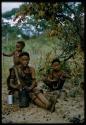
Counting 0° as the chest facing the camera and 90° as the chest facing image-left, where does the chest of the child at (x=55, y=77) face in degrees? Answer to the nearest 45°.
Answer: approximately 0°

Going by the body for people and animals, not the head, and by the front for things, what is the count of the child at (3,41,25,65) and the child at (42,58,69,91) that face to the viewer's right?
0

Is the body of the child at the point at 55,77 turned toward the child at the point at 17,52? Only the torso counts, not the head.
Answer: no

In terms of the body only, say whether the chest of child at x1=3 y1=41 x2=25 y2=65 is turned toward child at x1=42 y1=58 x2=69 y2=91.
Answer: no

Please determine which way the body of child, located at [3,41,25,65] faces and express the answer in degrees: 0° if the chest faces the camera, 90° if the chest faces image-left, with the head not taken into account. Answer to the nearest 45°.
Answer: approximately 45°
